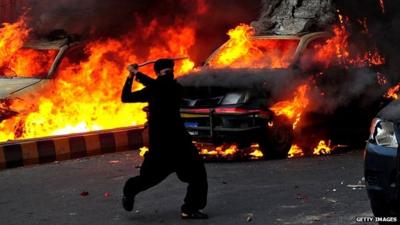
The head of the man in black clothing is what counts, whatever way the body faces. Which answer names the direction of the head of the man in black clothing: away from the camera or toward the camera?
toward the camera

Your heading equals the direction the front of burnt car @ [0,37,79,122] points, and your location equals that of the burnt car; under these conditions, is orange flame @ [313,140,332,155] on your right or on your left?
on your left

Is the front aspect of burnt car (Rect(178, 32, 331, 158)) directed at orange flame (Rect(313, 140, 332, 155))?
no

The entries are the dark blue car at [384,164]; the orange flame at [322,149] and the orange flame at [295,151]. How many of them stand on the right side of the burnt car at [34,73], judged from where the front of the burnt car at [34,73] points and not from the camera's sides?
0

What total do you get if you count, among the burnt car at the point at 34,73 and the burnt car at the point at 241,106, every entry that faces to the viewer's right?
0

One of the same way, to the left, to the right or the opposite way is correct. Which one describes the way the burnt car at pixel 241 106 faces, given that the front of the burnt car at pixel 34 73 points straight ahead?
the same way

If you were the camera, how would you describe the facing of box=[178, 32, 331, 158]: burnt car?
facing the viewer and to the left of the viewer
